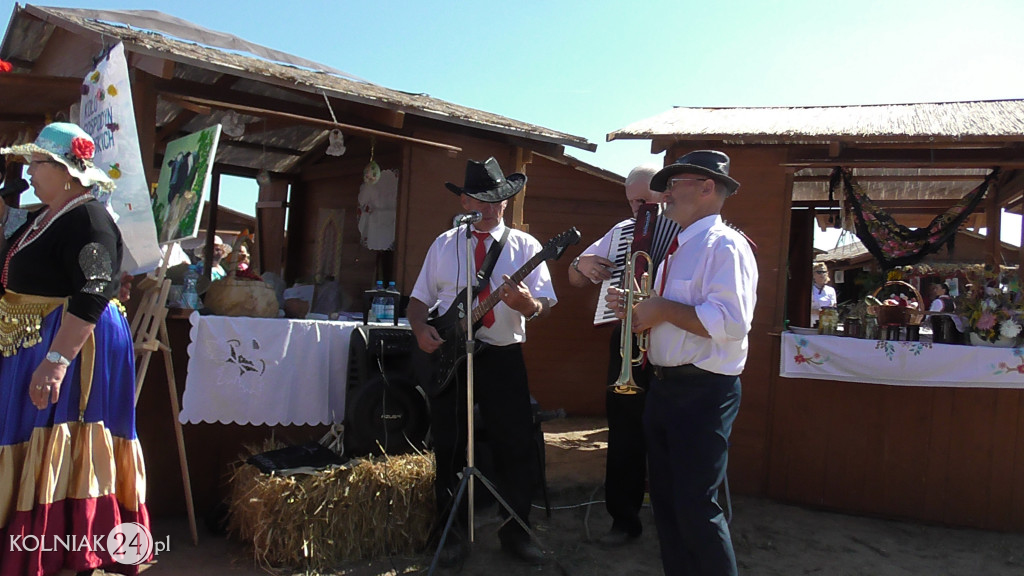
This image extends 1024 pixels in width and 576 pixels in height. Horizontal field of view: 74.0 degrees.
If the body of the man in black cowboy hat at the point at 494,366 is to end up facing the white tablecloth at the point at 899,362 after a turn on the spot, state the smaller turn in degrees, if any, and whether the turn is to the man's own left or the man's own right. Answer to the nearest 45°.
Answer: approximately 90° to the man's own left

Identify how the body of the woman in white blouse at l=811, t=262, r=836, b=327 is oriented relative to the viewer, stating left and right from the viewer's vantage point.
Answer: facing the viewer

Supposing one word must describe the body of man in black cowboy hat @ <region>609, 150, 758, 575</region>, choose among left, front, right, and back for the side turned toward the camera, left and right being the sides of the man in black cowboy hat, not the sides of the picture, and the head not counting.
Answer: left

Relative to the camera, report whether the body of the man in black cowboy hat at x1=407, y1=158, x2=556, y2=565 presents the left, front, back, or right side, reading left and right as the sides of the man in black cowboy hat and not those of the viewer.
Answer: front

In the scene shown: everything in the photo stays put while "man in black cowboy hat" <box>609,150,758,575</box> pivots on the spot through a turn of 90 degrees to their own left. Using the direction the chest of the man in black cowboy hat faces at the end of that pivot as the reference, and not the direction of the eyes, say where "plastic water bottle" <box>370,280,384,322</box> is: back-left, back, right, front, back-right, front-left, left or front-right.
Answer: back-right

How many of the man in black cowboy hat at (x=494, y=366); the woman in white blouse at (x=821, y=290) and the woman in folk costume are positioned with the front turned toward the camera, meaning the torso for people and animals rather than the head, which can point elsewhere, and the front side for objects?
2

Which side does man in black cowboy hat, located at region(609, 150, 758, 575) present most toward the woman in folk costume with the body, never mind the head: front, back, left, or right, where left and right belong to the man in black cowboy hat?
front

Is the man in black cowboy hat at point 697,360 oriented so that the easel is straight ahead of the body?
yes

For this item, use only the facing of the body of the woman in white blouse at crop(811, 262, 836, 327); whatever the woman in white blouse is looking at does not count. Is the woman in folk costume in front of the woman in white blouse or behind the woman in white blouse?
in front

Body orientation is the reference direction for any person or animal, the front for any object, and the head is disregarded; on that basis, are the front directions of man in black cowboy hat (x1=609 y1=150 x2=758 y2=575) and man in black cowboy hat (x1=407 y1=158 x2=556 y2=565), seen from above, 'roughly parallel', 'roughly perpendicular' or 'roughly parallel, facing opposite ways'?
roughly perpendicular

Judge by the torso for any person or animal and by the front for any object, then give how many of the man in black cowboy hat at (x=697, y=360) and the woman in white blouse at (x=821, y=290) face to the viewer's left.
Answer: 1
